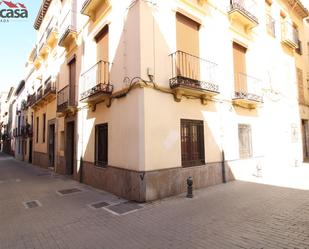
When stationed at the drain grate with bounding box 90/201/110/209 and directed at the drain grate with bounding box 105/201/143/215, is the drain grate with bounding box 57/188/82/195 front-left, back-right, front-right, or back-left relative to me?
back-left

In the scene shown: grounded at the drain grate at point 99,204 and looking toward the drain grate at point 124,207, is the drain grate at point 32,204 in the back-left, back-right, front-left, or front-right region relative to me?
back-right
